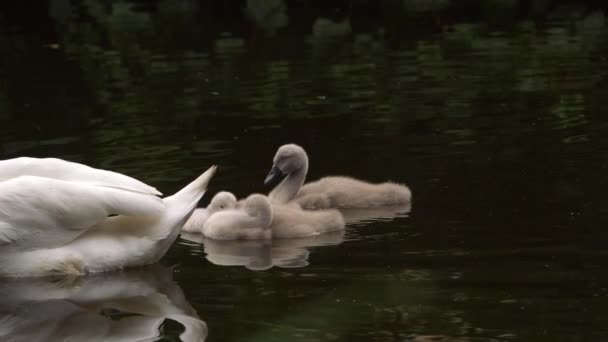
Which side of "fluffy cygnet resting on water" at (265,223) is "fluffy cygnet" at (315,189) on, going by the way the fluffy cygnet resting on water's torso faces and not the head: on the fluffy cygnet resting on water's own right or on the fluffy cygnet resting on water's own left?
on the fluffy cygnet resting on water's own right

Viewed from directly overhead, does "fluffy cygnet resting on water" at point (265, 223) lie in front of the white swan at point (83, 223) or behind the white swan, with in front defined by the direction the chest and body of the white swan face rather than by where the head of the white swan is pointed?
behind

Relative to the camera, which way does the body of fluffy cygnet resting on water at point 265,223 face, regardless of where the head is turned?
to the viewer's left

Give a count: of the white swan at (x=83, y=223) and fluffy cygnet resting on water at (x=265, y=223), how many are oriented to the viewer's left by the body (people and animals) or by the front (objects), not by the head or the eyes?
2

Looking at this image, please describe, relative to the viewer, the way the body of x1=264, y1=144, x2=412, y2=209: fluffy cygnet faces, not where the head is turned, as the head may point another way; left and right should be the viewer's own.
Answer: facing to the left of the viewer

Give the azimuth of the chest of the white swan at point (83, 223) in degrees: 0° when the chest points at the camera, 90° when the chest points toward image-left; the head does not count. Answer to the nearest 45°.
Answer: approximately 90°
